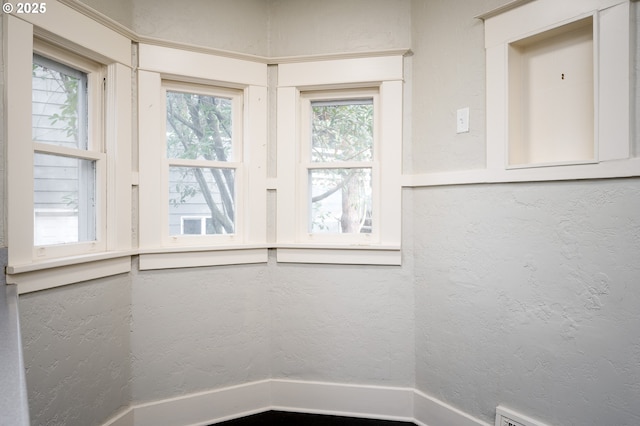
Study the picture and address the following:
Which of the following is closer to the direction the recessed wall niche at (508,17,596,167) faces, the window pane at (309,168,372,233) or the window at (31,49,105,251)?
the window

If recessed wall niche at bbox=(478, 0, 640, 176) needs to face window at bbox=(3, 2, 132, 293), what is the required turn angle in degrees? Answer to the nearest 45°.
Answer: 0° — it already faces it

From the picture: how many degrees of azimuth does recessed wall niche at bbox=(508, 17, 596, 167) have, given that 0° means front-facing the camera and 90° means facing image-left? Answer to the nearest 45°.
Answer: approximately 45°
